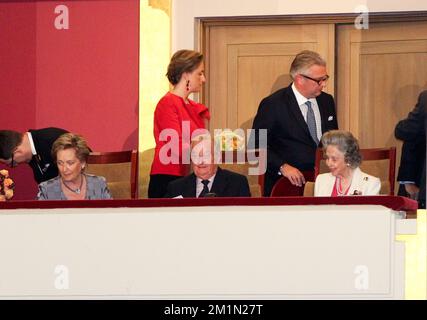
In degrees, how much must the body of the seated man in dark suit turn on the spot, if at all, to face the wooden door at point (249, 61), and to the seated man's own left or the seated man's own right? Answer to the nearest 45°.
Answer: approximately 180°

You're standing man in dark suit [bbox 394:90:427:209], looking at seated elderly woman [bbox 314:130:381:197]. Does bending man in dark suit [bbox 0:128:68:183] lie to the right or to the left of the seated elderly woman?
right

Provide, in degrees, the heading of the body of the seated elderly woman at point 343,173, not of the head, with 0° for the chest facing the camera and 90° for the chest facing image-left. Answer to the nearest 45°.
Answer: approximately 45°

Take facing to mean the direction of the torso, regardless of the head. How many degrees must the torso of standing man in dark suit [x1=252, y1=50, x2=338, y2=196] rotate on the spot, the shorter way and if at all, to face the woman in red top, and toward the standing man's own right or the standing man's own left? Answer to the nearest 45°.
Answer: approximately 135° to the standing man's own right

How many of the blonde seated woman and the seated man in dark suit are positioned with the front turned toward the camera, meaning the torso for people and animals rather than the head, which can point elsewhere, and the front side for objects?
2

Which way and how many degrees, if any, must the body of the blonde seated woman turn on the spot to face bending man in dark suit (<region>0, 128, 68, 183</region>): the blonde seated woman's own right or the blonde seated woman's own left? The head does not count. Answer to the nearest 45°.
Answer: approximately 135° to the blonde seated woman's own right

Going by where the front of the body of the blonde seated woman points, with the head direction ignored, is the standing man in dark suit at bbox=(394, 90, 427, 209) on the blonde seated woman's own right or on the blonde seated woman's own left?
on the blonde seated woman's own left

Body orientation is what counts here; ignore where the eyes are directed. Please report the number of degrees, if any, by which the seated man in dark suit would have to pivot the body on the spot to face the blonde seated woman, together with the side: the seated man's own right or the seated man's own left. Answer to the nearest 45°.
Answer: approximately 90° to the seated man's own right
